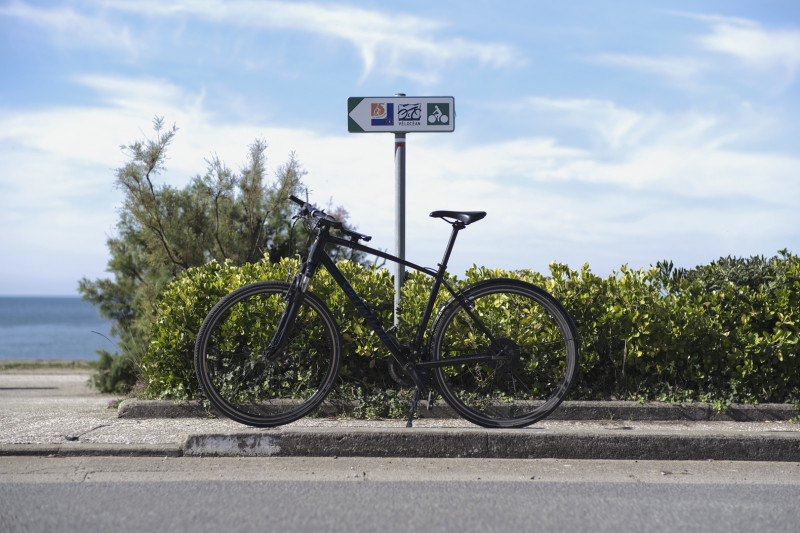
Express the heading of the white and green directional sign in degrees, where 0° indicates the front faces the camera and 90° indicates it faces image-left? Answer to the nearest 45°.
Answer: approximately 0°

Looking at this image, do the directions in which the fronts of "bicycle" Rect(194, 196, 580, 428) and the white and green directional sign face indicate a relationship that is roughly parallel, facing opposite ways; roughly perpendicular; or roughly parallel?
roughly perpendicular

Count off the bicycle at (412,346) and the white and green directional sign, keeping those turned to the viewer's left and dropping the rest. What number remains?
1

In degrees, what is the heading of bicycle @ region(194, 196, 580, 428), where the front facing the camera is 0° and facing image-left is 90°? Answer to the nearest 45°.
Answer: approximately 90°

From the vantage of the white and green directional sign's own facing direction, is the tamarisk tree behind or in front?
behind
